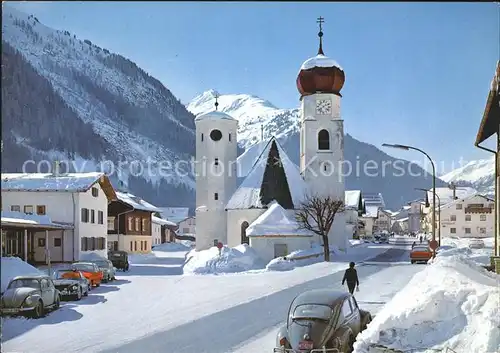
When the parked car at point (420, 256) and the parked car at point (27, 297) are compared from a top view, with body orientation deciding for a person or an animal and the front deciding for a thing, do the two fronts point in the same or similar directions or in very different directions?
very different directions

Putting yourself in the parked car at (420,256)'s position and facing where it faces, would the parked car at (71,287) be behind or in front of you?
behind

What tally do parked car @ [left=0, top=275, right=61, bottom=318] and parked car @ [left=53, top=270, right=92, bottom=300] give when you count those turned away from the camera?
0

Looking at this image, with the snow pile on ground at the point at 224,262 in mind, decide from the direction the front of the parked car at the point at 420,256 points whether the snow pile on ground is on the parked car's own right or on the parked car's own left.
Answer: on the parked car's own left

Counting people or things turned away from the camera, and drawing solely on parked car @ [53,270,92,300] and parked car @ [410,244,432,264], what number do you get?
1

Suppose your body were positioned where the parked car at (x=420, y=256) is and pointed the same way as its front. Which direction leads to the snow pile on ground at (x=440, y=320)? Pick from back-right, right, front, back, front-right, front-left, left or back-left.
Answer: back

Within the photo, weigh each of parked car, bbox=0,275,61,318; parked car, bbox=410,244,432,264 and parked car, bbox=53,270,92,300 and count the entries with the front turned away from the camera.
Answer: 1

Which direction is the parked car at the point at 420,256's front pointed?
away from the camera

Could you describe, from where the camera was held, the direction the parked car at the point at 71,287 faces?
facing the viewer and to the left of the viewer

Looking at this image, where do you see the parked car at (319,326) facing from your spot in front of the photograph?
facing away from the viewer and to the right of the viewer

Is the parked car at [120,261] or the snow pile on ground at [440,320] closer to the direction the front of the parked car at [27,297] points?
the snow pile on ground

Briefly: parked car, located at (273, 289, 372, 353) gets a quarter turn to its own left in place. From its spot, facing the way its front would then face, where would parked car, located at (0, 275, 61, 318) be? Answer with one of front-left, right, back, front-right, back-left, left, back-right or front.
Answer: front

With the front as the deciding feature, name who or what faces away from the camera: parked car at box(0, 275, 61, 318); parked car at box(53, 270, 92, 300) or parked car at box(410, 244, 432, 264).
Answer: parked car at box(410, 244, 432, 264)

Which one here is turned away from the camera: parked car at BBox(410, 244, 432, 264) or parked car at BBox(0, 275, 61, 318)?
parked car at BBox(410, 244, 432, 264)
